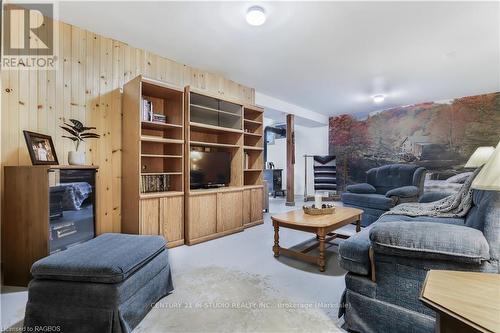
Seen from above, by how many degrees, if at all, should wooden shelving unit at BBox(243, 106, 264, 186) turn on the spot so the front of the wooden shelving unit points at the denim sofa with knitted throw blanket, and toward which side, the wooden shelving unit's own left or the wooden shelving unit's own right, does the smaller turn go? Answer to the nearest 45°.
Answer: approximately 45° to the wooden shelving unit's own right

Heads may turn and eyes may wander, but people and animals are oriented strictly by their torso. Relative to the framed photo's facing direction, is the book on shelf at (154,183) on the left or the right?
on its left

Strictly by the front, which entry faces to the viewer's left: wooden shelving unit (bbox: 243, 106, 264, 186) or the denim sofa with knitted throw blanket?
the denim sofa with knitted throw blanket

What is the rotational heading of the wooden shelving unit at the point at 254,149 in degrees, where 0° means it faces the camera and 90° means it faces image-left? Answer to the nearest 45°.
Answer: approximately 315°

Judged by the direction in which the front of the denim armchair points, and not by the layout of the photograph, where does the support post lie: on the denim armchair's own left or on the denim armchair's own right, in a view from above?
on the denim armchair's own right

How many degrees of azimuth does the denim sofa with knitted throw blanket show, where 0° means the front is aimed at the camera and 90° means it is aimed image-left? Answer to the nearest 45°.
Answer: approximately 90°

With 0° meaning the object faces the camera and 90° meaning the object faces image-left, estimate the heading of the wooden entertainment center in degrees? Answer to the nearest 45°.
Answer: approximately 315°
